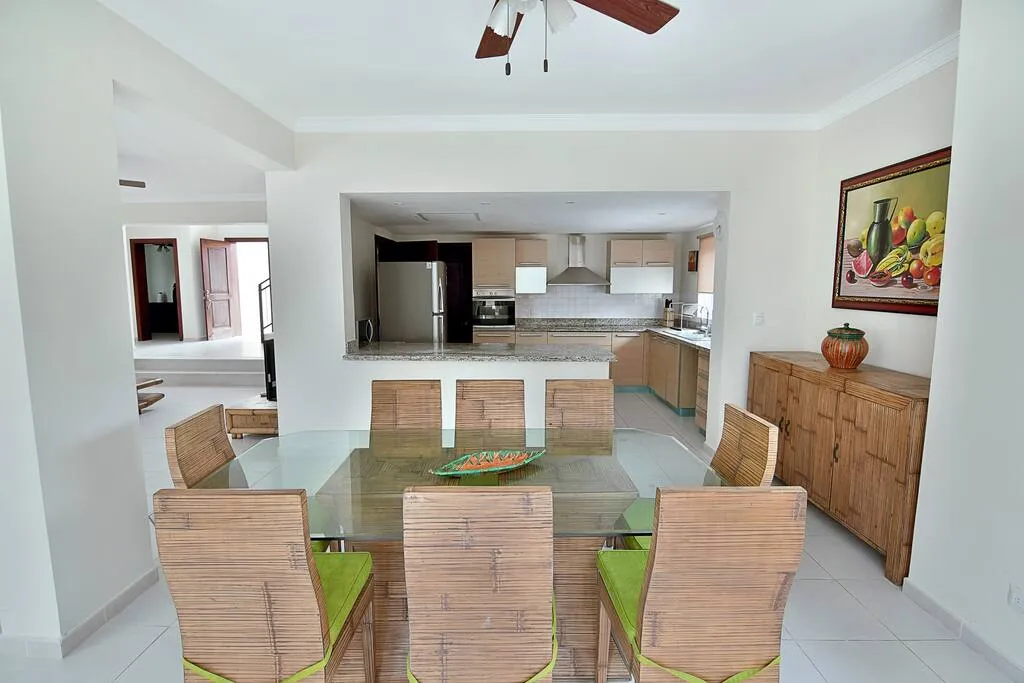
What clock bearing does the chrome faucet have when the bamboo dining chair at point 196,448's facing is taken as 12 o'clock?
The chrome faucet is roughly at 10 o'clock from the bamboo dining chair.

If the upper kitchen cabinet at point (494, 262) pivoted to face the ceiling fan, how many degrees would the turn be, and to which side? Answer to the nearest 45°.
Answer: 0° — it already faces it

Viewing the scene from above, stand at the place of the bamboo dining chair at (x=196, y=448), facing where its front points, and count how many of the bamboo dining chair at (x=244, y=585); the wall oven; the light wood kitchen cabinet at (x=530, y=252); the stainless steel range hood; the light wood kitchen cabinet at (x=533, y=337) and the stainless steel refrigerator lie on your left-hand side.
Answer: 5

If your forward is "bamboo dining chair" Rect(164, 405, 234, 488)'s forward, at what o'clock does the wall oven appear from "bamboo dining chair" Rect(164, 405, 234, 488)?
The wall oven is roughly at 9 o'clock from the bamboo dining chair.

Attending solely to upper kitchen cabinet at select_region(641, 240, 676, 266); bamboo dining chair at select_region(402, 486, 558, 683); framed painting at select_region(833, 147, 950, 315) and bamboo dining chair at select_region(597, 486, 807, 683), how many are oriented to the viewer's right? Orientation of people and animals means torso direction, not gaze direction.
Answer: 0

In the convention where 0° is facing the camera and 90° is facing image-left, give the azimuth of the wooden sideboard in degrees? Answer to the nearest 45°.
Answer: approximately 45°

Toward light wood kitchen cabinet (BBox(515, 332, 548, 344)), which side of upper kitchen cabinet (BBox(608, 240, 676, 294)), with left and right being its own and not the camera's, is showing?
right

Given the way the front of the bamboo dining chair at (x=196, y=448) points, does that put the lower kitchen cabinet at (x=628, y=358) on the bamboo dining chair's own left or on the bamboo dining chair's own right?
on the bamboo dining chair's own left

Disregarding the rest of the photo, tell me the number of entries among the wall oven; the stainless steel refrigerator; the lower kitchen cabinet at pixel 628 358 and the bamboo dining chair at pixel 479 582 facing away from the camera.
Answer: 1

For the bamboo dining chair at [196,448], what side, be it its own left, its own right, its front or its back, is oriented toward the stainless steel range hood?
left

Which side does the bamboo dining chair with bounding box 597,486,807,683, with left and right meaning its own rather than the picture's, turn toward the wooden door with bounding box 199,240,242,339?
front

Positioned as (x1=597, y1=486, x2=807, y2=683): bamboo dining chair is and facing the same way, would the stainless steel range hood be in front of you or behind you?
in front

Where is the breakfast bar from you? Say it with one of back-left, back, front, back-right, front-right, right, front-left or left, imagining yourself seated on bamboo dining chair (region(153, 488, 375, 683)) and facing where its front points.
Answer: front

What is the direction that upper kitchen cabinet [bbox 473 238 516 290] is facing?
toward the camera

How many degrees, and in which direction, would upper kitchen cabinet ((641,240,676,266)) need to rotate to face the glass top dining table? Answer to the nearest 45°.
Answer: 0° — it already faces it

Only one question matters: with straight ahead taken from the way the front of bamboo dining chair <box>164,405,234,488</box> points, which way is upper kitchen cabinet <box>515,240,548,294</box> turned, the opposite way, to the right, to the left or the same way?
to the right

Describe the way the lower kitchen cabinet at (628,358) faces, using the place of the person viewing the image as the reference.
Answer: facing the viewer

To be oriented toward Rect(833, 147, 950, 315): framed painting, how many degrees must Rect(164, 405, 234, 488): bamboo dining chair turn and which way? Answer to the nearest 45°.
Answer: approximately 45° to its left

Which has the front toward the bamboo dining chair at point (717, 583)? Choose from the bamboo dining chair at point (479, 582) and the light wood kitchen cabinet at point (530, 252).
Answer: the light wood kitchen cabinet

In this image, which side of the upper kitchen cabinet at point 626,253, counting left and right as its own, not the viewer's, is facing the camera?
front
